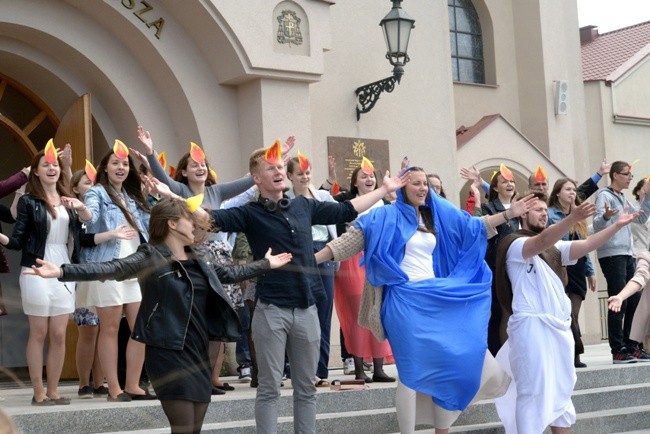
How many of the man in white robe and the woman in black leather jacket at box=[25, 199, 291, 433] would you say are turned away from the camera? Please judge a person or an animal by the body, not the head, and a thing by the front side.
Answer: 0

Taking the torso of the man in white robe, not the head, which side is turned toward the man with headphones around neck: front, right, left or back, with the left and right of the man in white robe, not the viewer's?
right

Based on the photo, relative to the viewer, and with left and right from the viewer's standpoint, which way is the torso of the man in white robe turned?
facing the viewer and to the right of the viewer

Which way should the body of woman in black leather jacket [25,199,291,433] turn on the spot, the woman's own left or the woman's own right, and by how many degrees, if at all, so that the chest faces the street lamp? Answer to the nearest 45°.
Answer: approximately 90° to the woman's own left

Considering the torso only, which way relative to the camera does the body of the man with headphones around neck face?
toward the camera

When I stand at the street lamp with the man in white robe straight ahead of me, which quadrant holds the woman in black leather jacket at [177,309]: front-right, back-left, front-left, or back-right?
front-right

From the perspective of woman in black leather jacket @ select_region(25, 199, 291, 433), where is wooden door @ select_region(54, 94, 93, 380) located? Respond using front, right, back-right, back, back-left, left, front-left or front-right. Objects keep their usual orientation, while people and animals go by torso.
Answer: back-left

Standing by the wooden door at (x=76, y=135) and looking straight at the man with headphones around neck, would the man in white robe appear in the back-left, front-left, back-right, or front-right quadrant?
front-left

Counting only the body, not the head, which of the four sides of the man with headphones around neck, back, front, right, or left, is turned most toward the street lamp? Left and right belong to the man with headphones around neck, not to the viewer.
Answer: back

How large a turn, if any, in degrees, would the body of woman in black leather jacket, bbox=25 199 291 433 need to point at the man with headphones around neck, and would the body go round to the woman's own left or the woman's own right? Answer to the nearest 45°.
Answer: approximately 90° to the woman's own left

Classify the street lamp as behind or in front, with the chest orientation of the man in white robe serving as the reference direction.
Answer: behind

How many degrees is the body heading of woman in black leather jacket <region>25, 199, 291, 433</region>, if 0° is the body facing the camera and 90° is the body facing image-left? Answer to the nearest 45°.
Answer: approximately 315°

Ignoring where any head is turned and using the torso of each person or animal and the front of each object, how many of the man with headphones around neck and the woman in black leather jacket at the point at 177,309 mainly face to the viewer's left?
0
